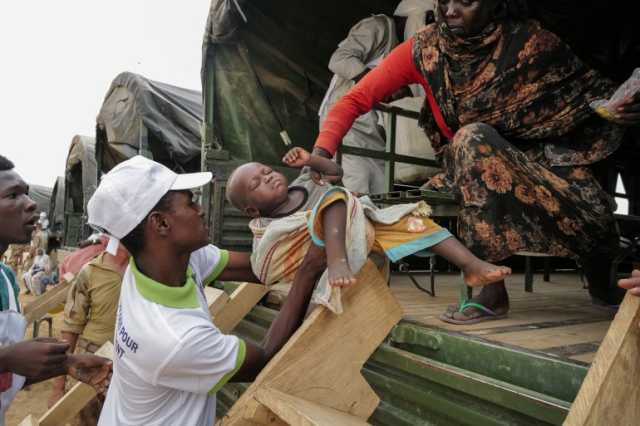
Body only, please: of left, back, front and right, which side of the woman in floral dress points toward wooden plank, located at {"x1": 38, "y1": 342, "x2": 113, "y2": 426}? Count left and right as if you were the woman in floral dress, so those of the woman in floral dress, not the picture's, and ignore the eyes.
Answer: front

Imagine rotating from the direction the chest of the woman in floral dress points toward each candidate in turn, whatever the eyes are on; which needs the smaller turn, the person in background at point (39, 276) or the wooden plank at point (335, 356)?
the wooden plank

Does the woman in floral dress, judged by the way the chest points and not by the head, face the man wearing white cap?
yes

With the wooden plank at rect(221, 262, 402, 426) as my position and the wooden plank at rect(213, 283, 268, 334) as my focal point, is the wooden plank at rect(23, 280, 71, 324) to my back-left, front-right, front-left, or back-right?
front-left

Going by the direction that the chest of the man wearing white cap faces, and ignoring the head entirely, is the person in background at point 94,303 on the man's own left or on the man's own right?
on the man's own left

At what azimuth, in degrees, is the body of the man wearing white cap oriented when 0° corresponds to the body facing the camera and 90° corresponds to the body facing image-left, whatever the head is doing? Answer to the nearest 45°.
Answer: approximately 225°

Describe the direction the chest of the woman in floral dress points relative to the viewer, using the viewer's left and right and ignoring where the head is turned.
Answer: facing the viewer and to the left of the viewer

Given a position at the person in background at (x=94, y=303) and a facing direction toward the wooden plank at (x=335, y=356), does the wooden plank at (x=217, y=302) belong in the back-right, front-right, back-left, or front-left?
front-left

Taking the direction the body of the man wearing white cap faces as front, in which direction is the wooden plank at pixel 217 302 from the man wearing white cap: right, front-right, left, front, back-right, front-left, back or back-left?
front-left

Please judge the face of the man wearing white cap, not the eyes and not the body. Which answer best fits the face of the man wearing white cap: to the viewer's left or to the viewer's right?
to the viewer's right

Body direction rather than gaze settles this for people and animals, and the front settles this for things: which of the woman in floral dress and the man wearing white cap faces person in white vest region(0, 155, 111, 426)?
the woman in floral dress

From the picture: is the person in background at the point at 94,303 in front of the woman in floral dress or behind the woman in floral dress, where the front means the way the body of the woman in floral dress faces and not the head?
in front
